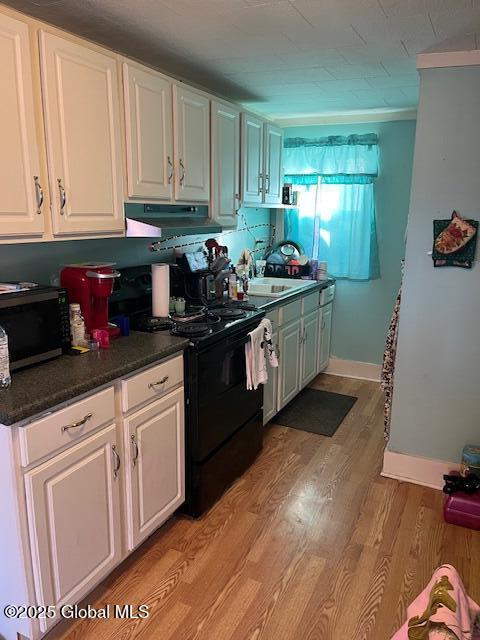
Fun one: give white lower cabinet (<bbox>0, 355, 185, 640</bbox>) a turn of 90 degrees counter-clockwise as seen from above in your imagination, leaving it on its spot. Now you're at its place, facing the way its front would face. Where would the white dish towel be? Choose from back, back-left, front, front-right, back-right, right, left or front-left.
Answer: front

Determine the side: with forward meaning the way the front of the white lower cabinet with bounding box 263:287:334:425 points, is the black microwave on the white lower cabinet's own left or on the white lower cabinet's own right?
on the white lower cabinet's own right

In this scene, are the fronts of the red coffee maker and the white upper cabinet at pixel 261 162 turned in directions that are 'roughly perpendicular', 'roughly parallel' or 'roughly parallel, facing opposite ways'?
roughly parallel

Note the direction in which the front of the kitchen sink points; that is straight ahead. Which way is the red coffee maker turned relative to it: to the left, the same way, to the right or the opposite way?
the same way

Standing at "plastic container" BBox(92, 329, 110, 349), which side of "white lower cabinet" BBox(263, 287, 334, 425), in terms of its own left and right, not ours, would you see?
right

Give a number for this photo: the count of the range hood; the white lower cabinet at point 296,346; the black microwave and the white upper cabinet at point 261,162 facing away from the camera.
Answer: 0

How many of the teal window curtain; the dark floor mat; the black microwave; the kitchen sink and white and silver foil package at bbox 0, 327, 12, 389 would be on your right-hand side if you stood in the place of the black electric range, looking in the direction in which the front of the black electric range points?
2

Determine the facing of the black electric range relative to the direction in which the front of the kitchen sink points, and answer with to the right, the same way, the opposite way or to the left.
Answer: the same way

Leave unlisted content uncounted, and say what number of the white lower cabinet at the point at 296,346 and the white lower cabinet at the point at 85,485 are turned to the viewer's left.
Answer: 0

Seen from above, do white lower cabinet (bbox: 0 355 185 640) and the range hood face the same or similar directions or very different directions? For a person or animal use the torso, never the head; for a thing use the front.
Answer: same or similar directions

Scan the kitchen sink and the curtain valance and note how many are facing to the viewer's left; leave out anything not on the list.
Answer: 0

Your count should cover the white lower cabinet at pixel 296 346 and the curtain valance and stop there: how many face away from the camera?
0

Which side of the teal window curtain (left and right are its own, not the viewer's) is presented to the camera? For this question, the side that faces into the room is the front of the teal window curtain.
front

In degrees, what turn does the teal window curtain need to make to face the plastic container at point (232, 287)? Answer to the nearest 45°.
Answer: approximately 45° to its right

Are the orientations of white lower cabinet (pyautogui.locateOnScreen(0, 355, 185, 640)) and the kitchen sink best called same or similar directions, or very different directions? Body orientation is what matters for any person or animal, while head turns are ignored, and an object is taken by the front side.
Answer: same or similar directions

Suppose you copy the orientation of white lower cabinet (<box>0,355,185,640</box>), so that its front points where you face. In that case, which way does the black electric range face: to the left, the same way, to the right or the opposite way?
the same way
